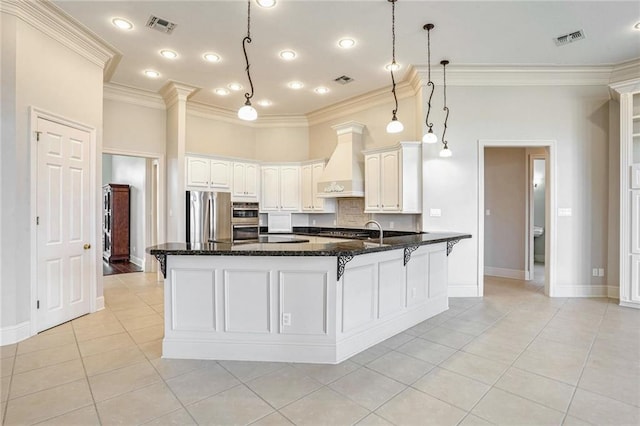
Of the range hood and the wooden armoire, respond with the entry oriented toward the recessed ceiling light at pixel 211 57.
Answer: the range hood

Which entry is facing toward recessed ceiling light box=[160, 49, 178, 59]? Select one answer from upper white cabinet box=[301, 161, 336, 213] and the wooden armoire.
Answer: the upper white cabinet

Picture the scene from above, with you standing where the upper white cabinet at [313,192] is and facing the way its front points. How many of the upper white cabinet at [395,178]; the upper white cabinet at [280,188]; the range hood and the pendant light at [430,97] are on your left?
3

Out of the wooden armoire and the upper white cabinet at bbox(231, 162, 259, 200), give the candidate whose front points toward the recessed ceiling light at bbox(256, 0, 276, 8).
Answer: the upper white cabinet

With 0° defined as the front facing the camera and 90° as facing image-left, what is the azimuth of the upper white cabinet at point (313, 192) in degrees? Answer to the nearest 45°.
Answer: approximately 45°

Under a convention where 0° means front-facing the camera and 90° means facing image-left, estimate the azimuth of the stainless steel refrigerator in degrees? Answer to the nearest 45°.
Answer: approximately 315°

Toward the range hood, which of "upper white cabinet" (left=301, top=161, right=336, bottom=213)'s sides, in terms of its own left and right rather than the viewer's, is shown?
left
